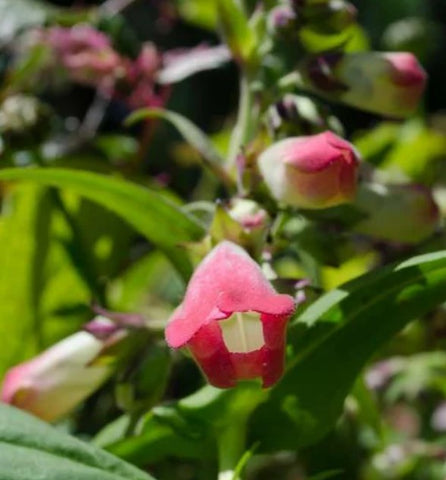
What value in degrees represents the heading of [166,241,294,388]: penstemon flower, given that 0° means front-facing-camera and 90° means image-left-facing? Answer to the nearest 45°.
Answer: approximately 0°
